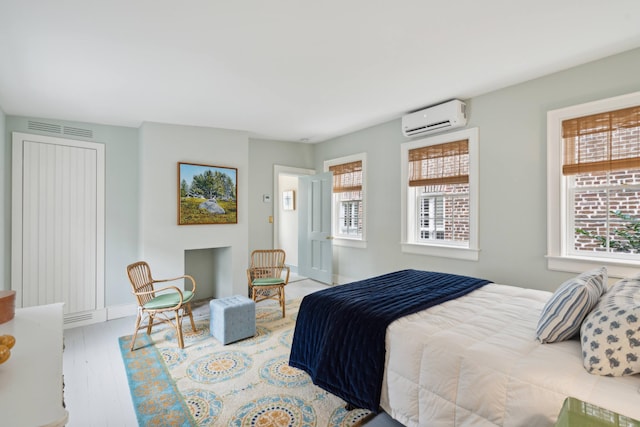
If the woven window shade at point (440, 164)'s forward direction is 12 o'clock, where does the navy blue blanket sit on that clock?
The navy blue blanket is roughly at 11 o'clock from the woven window shade.

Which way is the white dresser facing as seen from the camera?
to the viewer's right

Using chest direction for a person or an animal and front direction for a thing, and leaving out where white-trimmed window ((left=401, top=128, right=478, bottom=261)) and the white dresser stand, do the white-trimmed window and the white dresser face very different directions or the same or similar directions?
very different directions

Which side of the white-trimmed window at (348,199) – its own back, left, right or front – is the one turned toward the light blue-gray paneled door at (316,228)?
right
